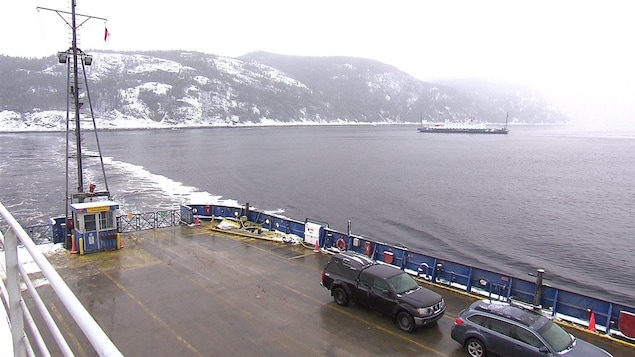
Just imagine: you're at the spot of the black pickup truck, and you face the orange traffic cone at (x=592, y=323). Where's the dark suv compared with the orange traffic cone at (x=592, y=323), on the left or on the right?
right

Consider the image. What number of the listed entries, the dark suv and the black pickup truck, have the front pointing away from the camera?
0

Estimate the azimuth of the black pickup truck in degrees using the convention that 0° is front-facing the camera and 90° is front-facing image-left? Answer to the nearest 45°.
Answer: approximately 315°

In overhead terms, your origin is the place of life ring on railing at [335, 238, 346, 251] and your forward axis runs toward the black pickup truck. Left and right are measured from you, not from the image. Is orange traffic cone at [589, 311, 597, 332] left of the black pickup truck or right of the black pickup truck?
left

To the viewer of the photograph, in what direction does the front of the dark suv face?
facing the viewer and to the right of the viewer

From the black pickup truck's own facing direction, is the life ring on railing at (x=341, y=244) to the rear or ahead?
to the rear

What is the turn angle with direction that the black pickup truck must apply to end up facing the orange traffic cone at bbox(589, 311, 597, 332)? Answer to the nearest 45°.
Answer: approximately 45° to its left

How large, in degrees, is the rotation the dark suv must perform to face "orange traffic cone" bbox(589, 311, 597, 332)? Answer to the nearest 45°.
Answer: approximately 90° to its left

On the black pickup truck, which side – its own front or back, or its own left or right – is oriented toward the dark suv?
front

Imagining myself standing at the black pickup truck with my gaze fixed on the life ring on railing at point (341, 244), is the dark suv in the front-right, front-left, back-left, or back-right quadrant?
back-right

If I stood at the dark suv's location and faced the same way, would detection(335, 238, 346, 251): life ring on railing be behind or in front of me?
behind

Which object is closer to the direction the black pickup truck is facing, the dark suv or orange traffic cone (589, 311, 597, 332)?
the dark suv

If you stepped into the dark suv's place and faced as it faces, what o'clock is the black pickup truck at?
The black pickup truck is roughly at 5 o'clock from the dark suv.
